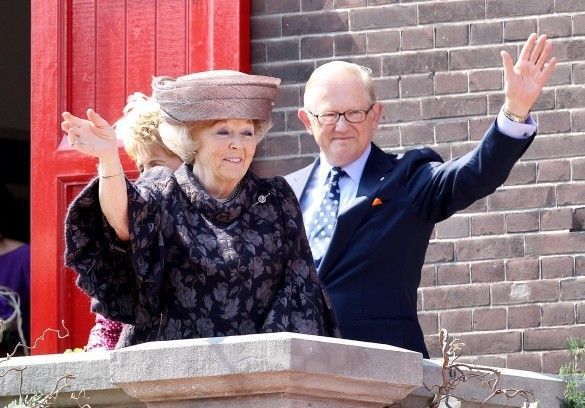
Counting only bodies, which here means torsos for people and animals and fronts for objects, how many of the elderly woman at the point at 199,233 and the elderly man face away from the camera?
0

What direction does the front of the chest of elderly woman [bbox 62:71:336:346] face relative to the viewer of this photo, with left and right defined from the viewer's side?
facing the viewer and to the right of the viewer

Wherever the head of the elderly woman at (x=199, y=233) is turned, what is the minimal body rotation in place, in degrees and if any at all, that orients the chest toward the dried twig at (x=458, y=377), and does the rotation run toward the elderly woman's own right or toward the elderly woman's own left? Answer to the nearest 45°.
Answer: approximately 45° to the elderly woman's own left

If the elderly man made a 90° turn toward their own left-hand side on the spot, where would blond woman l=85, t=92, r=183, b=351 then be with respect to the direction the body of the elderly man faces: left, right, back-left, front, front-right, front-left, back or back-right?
back-right

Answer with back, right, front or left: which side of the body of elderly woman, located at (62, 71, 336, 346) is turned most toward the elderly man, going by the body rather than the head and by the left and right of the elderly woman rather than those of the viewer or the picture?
left

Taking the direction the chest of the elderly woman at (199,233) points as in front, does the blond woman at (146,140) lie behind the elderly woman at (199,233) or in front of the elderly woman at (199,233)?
behind

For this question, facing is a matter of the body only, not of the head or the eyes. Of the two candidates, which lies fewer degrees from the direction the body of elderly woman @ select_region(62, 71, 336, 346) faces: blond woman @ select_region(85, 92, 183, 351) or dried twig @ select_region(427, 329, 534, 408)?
the dried twig
